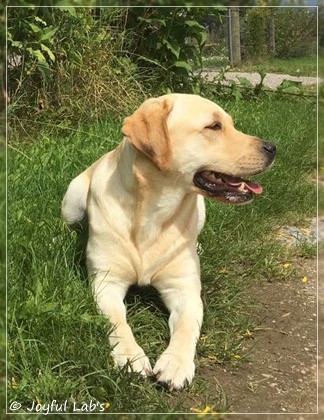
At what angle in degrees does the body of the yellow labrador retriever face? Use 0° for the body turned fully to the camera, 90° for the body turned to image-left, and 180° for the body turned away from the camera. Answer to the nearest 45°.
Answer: approximately 0°
